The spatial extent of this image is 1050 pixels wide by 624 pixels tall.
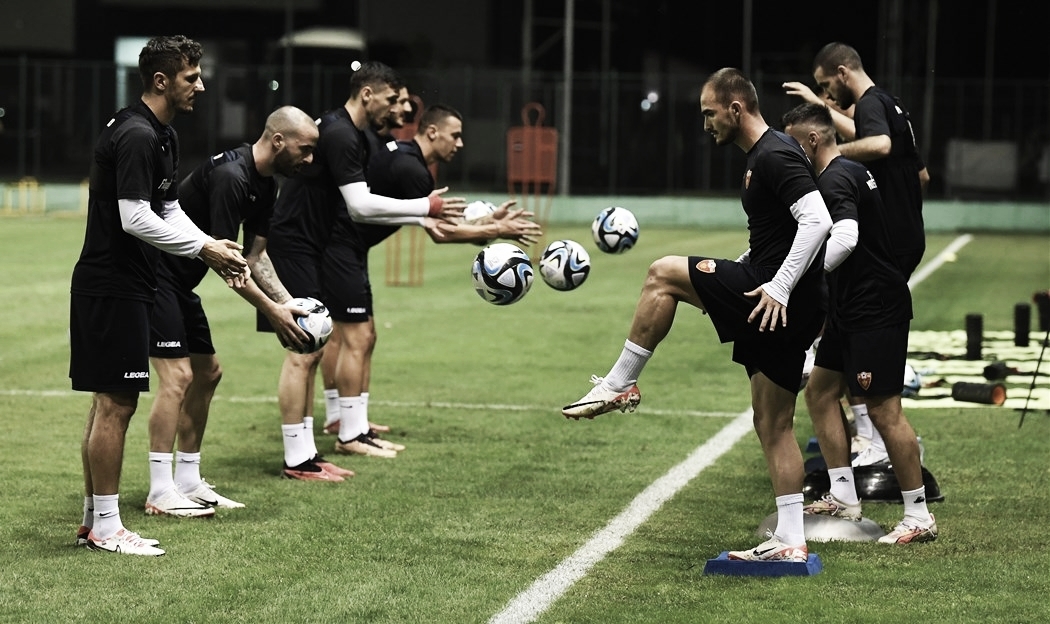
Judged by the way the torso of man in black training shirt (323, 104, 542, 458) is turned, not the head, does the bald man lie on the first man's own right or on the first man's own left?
on the first man's own right

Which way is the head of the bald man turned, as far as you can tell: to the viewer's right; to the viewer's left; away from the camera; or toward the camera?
to the viewer's right

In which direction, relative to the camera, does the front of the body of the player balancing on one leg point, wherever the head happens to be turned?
to the viewer's left

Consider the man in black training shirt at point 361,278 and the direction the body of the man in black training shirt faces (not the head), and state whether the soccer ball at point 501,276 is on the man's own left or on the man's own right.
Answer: on the man's own right

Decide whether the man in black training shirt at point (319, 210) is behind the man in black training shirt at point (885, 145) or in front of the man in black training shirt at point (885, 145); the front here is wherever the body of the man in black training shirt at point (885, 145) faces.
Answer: in front

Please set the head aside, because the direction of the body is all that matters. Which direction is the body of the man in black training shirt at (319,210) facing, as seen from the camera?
to the viewer's right

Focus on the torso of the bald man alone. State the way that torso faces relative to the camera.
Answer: to the viewer's right

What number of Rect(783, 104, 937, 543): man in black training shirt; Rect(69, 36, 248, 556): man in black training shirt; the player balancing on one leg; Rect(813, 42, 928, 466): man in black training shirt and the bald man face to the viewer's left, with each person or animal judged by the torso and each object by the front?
3

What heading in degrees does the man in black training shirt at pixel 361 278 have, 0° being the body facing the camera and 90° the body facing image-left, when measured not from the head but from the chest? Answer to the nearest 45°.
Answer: approximately 270°

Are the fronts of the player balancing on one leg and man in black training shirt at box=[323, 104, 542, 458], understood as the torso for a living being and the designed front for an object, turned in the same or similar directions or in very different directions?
very different directions

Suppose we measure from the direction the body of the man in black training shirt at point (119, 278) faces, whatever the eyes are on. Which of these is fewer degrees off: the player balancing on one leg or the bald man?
the player balancing on one leg

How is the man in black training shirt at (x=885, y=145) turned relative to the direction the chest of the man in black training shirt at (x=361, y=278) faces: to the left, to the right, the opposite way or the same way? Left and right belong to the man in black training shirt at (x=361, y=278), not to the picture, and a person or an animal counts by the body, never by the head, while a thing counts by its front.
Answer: the opposite way

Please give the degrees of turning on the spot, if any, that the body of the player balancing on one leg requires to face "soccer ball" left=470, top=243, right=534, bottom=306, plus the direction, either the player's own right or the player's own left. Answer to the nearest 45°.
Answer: approximately 45° to the player's own right

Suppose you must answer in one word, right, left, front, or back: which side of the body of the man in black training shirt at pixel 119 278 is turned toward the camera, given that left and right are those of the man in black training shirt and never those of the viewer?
right

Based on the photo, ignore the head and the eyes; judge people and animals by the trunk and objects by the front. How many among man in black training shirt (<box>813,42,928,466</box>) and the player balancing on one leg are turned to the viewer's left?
2

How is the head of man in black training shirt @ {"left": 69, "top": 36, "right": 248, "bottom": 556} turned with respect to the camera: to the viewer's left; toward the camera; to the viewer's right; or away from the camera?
to the viewer's right

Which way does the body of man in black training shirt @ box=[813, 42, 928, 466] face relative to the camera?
to the viewer's left

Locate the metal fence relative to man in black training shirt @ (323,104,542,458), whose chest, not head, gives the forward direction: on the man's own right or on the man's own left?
on the man's own left
